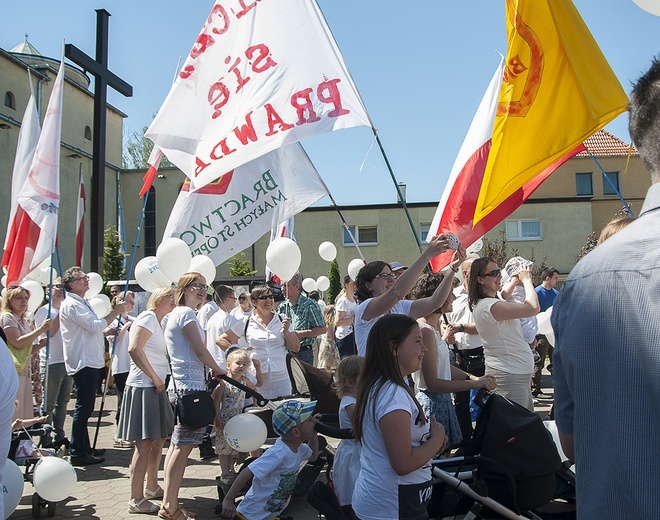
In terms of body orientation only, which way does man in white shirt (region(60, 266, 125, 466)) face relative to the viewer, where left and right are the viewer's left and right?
facing to the right of the viewer

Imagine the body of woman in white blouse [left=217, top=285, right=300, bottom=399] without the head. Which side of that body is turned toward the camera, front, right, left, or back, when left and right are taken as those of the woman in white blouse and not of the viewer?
front

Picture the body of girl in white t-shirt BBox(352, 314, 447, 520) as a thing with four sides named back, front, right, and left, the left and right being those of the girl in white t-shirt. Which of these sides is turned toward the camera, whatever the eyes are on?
right

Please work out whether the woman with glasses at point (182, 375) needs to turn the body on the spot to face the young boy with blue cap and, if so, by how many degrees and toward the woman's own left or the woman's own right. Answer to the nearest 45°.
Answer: approximately 45° to the woman's own right

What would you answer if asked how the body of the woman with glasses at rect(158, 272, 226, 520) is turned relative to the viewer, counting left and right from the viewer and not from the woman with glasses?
facing to the right of the viewer

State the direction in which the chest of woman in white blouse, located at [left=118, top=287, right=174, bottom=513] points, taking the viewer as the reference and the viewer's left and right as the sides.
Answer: facing to the right of the viewer

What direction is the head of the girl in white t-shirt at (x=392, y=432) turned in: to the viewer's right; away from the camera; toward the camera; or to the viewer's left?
to the viewer's right

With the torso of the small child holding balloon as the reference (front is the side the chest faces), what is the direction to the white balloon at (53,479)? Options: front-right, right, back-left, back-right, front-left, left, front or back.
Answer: right

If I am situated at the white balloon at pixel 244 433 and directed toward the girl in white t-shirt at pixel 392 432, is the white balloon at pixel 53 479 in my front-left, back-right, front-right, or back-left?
back-right

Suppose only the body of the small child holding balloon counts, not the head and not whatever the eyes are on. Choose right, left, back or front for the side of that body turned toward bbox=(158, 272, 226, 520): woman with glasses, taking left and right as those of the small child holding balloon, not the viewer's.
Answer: right
